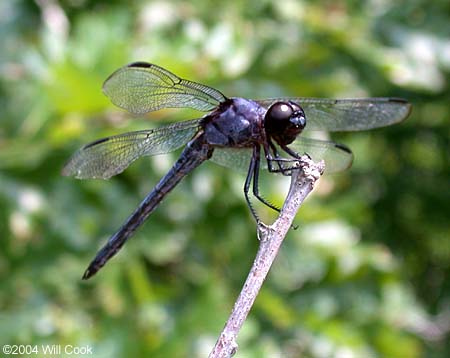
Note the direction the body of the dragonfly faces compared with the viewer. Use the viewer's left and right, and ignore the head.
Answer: facing the viewer and to the right of the viewer
